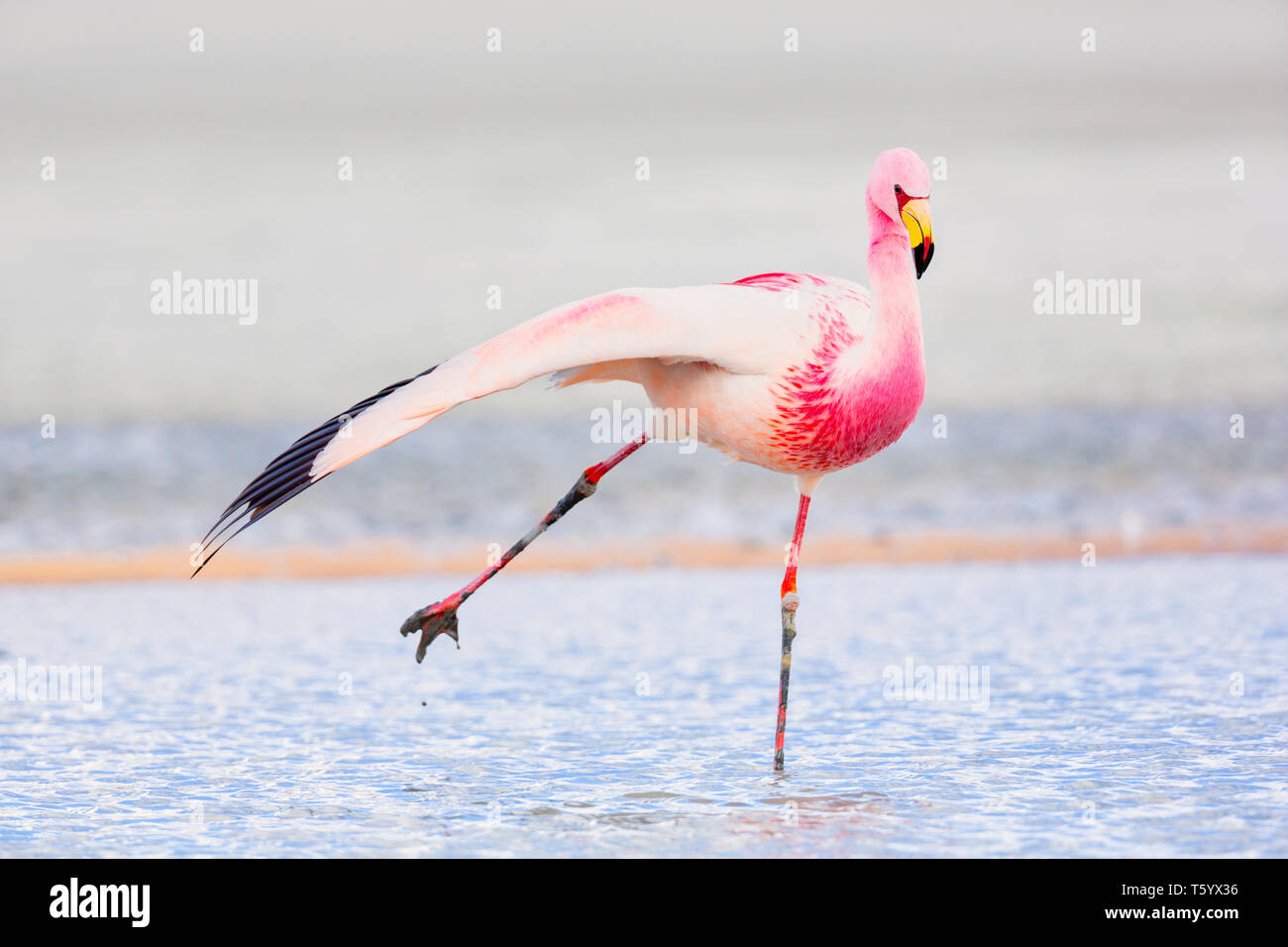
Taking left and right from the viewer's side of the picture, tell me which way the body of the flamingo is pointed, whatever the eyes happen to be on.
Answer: facing the viewer and to the right of the viewer
